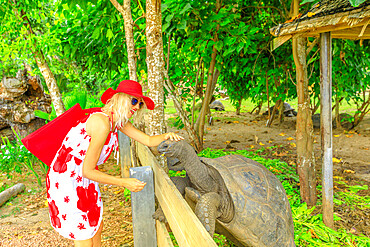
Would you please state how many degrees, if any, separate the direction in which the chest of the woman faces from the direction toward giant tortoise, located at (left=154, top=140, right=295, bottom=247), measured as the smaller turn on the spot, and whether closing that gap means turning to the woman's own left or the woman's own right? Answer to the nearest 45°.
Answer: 0° — they already face it

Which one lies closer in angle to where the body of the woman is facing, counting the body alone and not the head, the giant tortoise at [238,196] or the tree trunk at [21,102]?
the giant tortoise

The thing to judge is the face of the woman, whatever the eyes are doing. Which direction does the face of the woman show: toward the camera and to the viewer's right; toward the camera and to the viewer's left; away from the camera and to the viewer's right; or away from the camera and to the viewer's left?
toward the camera and to the viewer's right

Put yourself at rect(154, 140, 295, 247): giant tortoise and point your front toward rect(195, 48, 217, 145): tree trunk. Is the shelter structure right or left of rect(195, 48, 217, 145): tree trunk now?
right

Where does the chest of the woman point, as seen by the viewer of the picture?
to the viewer's right
